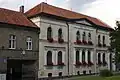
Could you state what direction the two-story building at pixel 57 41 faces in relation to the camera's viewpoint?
facing the viewer and to the right of the viewer

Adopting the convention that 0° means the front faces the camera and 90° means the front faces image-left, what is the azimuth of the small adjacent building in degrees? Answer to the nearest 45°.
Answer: approximately 315°

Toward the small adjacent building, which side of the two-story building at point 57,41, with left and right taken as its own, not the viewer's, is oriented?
right

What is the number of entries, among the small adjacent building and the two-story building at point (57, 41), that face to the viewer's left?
0

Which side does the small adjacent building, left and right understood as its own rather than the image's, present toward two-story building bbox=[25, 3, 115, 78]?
left

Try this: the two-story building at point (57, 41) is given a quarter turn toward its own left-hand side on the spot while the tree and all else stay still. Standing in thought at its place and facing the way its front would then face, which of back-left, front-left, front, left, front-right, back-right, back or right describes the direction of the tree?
front-right
